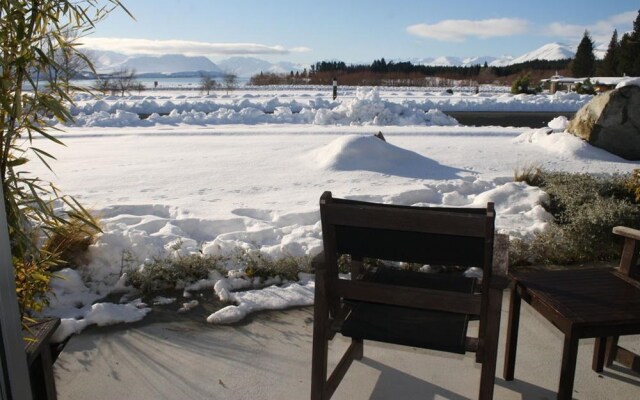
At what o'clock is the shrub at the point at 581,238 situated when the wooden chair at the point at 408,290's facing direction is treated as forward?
The shrub is roughly at 1 o'clock from the wooden chair.

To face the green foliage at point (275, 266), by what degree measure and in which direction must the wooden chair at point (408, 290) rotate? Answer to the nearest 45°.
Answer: approximately 45° to its left

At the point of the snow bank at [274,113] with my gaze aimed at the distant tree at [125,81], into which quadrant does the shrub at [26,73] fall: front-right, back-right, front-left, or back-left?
back-left

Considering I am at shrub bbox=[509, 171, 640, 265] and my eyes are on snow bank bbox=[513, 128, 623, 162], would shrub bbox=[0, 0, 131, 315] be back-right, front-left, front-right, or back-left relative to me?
back-left

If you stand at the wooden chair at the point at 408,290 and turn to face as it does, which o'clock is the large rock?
The large rock is roughly at 1 o'clock from the wooden chair.

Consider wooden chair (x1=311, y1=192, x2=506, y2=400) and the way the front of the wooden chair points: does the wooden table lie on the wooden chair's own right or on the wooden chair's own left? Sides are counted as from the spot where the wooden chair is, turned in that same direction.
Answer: on the wooden chair's own right

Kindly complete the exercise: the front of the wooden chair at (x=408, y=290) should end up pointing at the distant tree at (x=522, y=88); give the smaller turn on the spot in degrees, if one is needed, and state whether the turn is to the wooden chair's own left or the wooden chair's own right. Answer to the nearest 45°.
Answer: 0° — it already faces it

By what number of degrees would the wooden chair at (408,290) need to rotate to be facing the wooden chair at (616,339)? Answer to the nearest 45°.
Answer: approximately 45° to its right

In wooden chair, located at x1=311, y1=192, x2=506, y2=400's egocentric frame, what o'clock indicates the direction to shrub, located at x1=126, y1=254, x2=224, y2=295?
The shrub is roughly at 10 o'clock from the wooden chair.

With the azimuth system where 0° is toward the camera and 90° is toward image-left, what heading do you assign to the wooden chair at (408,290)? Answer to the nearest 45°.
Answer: approximately 180°

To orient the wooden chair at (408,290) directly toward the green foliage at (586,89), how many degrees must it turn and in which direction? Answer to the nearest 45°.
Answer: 0° — it already faces it
